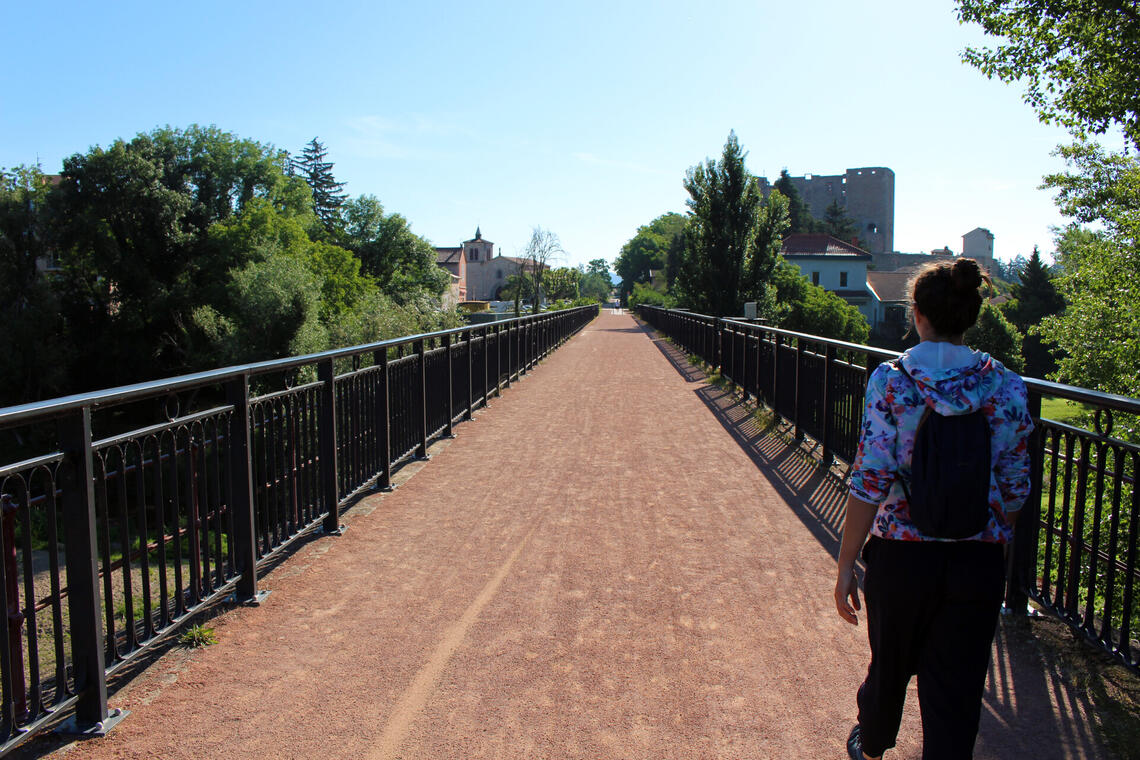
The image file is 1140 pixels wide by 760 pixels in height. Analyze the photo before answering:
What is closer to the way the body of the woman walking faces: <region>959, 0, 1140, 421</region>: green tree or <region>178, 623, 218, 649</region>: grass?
the green tree

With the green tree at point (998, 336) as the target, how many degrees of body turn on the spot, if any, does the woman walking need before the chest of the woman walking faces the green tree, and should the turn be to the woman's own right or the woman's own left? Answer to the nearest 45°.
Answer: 0° — they already face it

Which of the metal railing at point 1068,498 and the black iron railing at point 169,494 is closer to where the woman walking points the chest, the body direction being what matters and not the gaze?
the metal railing

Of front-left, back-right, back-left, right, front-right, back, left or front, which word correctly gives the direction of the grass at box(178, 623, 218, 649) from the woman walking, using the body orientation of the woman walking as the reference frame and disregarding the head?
left

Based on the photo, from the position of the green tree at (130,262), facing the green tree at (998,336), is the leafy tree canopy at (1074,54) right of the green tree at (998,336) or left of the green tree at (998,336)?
right

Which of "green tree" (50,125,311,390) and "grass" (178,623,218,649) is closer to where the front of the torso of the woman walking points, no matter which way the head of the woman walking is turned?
the green tree

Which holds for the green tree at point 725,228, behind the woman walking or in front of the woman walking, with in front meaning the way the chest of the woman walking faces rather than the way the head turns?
in front

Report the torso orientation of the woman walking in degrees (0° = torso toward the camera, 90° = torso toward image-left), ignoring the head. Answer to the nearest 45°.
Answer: approximately 180°

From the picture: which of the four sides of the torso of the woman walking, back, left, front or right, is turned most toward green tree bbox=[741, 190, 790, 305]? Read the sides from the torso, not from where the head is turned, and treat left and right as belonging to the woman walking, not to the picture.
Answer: front

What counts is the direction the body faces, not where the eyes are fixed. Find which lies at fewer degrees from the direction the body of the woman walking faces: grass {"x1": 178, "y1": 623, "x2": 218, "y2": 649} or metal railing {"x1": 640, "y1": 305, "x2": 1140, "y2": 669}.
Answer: the metal railing

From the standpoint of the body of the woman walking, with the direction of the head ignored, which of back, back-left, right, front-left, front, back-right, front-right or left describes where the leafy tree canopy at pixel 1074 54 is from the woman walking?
front
